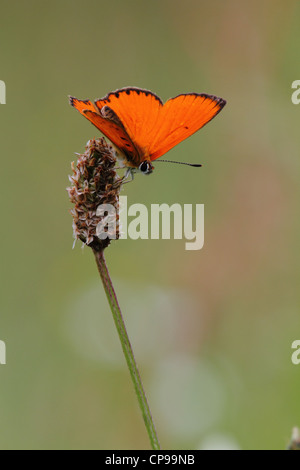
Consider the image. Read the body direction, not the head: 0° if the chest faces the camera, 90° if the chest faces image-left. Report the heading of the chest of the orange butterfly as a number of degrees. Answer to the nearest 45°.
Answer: approximately 315°
